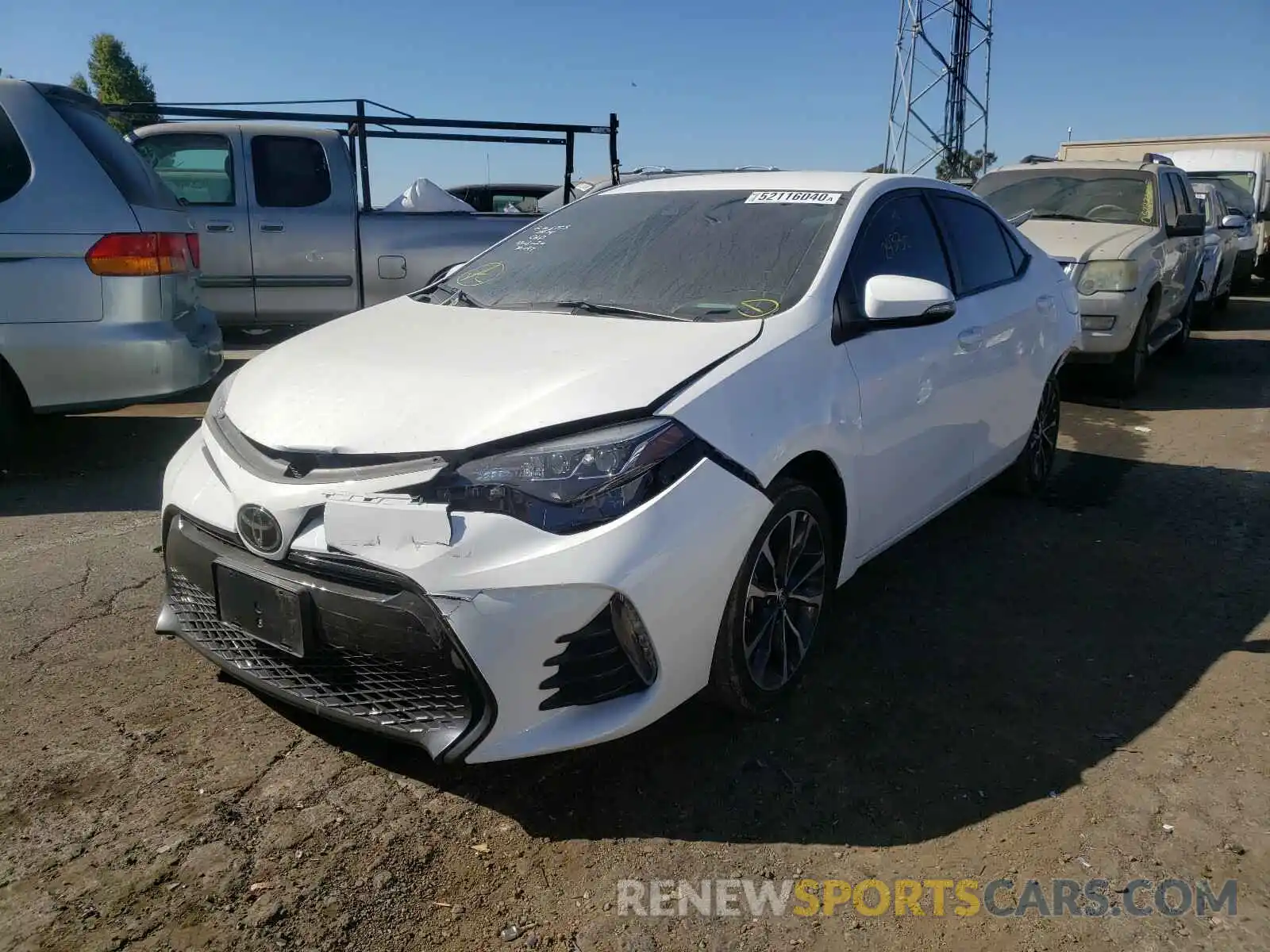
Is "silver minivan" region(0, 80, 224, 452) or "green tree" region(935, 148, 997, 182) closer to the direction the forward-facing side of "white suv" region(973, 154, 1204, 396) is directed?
the silver minivan

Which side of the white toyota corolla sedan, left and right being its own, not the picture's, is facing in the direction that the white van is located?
back

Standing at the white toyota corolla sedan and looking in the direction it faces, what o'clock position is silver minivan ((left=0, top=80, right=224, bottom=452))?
The silver minivan is roughly at 3 o'clock from the white toyota corolla sedan.

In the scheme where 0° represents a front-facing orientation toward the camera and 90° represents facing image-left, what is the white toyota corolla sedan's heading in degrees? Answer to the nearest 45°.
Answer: approximately 45°

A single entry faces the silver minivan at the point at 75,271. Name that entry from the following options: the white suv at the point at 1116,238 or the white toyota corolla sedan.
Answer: the white suv at the point at 1116,238

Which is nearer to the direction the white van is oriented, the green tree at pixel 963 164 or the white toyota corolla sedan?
the white toyota corolla sedan

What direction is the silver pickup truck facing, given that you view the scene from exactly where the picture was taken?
facing to the left of the viewer
